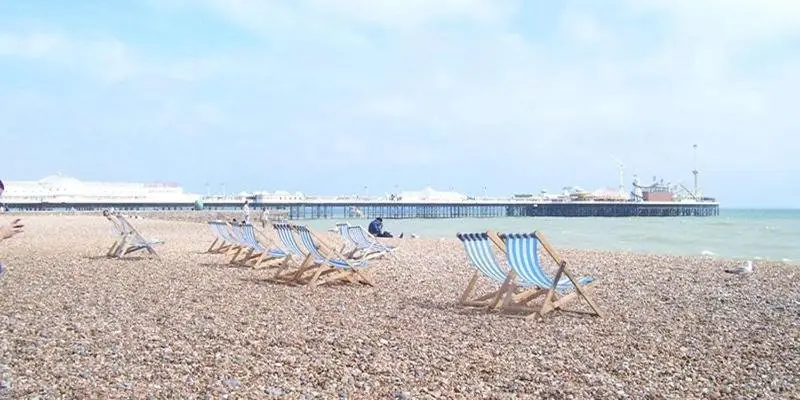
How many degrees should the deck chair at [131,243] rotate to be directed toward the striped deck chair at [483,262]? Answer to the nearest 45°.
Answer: approximately 45° to its right

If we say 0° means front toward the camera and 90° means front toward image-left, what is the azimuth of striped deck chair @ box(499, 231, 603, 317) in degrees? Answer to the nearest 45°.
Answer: approximately 225°

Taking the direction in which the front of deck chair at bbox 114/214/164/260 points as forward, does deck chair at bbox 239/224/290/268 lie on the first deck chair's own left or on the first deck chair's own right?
on the first deck chair's own right

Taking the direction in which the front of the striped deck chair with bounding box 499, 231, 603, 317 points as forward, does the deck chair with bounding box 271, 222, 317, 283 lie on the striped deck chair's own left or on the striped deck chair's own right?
on the striped deck chair's own left

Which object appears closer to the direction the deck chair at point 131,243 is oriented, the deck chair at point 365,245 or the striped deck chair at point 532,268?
the deck chair

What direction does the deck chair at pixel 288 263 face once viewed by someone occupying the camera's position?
facing away from the viewer and to the right of the viewer

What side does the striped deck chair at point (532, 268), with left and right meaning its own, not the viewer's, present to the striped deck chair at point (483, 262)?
left

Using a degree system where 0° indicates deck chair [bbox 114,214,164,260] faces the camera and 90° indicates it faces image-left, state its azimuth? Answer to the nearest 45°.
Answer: approximately 270°
